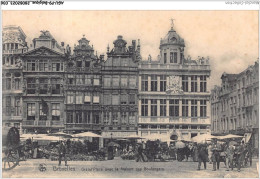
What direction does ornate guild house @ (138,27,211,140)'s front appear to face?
toward the camera
